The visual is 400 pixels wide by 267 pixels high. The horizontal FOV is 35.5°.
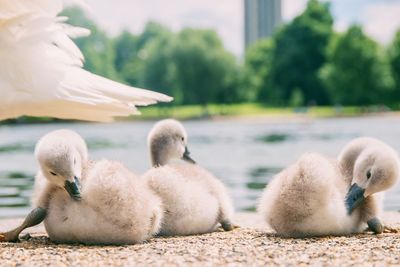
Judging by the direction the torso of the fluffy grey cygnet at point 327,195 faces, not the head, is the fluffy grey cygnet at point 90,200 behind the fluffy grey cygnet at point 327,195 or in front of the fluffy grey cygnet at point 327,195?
behind

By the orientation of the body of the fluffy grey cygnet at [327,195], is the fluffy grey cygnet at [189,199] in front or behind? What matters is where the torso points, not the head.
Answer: behind

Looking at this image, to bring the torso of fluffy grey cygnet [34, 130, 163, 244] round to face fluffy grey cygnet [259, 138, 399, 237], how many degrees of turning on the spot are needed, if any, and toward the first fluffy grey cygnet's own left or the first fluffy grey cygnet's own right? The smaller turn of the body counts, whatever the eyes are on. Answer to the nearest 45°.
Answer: approximately 180°

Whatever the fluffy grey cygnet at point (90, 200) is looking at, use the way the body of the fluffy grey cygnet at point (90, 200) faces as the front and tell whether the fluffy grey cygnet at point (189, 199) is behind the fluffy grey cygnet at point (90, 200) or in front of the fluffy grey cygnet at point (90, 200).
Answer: behind

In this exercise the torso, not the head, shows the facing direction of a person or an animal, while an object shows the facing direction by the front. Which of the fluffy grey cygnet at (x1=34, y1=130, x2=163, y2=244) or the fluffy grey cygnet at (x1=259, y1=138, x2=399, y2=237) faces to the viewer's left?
the fluffy grey cygnet at (x1=34, y1=130, x2=163, y2=244)

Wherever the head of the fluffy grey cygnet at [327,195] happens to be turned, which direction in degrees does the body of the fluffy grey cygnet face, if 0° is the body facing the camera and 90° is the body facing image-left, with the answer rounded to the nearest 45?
approximately 270°

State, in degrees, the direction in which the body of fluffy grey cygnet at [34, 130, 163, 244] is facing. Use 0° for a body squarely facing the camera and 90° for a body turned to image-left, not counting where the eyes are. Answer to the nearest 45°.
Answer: approximately 90°

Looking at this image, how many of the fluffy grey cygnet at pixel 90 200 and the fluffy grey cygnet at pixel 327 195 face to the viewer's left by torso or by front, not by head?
1
